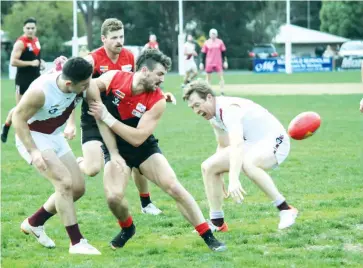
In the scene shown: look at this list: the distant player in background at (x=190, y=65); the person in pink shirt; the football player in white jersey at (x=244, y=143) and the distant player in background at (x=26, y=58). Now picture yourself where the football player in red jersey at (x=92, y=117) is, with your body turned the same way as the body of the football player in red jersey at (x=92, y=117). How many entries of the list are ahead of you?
1

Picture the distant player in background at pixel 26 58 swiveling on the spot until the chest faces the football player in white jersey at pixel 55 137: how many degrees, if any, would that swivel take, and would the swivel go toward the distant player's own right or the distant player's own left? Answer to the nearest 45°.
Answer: approximately 45° to the distant player's own right

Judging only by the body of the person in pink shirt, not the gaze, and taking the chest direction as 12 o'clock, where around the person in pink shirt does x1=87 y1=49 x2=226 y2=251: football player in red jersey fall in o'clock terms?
The football player in red jersey is roughly at 12 o'clock from the person in pink shirt.

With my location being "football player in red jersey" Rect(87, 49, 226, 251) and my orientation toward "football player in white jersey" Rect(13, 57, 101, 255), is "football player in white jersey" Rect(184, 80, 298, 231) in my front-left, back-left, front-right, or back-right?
back-right

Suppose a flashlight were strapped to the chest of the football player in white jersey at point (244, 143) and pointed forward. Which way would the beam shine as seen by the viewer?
to the viewer's left

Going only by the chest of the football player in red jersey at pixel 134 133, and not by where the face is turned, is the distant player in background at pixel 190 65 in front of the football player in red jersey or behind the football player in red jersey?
behind

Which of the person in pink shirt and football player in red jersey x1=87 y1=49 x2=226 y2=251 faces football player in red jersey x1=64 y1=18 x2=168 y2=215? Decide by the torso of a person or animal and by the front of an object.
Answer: the person in pink shirt

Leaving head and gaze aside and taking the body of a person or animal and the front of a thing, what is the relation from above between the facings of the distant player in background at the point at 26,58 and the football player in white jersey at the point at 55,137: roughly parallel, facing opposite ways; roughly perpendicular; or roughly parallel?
roughly parallel

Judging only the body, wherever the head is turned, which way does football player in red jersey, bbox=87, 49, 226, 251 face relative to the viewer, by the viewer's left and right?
facing the viewer

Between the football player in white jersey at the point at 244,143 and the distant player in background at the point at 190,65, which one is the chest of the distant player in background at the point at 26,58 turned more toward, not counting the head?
the football player in white jersey

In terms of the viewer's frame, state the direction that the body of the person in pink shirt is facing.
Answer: toward the camera
